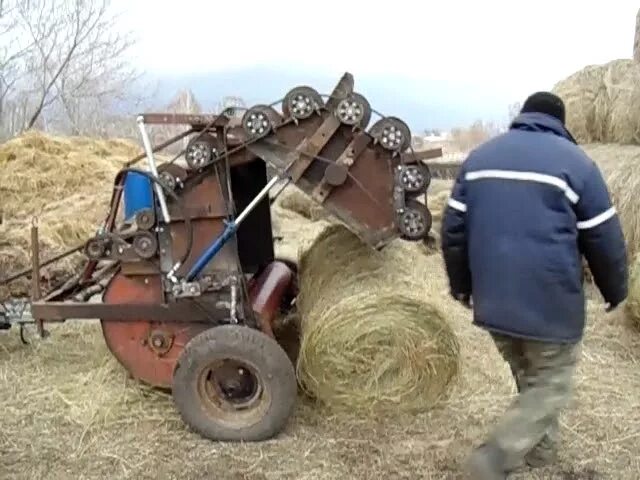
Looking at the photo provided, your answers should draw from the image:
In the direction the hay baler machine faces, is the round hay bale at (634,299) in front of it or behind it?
behind

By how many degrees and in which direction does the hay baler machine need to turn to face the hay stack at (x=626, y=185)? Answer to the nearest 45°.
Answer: approximately 135° to its right

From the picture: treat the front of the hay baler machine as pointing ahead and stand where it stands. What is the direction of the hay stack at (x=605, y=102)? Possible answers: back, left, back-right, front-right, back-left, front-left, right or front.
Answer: back-right

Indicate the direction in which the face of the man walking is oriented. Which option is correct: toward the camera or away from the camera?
away from the camera

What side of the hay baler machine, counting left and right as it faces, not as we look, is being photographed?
left

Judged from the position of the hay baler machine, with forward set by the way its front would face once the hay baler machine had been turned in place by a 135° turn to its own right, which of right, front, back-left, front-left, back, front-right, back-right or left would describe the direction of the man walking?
right
